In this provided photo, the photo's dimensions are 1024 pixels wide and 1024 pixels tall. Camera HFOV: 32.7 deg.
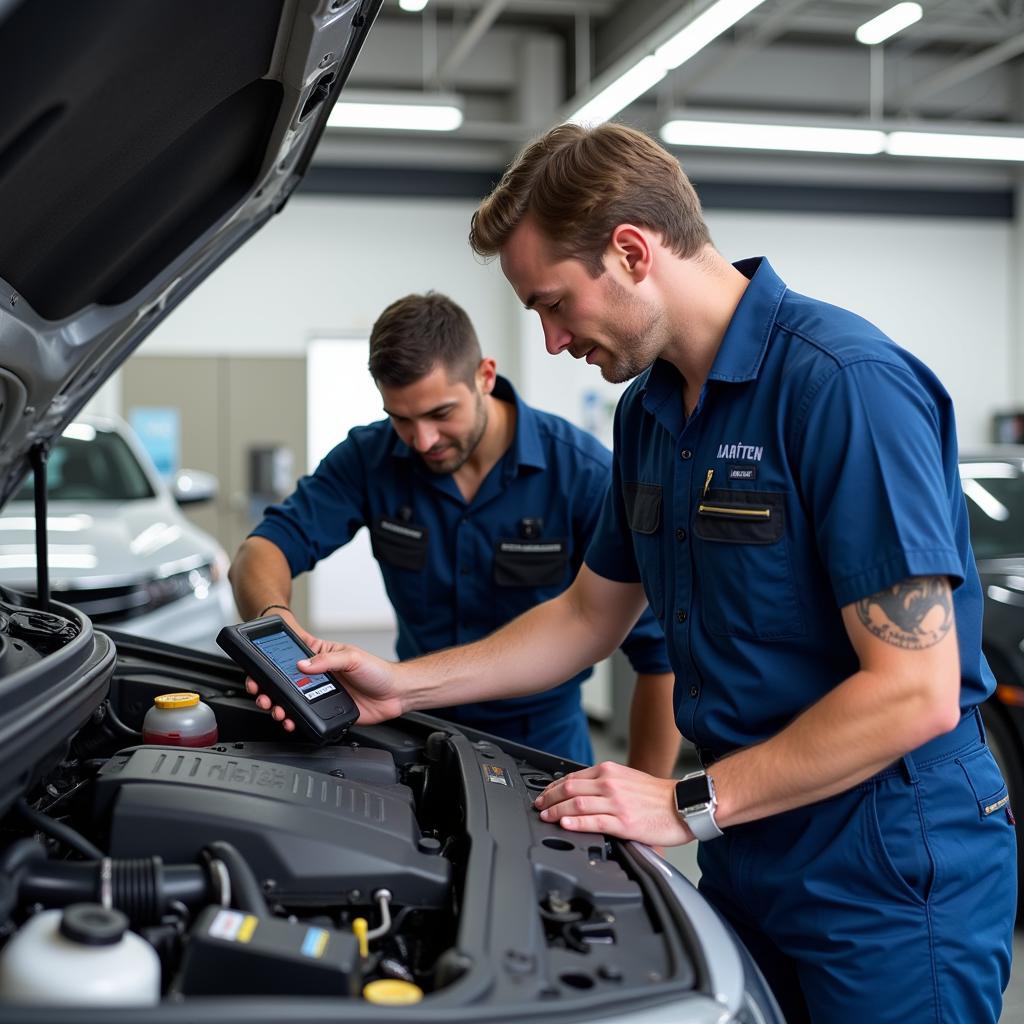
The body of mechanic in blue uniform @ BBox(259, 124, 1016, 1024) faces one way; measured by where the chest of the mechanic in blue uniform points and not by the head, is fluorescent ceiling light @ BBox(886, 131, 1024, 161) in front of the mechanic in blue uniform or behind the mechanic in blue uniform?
behind

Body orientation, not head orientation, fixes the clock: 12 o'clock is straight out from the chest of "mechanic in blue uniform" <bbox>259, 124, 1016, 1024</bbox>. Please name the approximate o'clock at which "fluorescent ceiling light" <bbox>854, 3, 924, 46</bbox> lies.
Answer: The fluorescent ceiling light is roughly at 5 o'clock from the mechanic in blue uniform.

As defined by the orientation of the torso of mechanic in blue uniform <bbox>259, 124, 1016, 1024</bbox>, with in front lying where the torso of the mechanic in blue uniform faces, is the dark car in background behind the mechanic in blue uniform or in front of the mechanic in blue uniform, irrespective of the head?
behind

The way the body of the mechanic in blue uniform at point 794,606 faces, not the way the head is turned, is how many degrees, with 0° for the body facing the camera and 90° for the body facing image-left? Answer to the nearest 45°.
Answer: approximately 45°

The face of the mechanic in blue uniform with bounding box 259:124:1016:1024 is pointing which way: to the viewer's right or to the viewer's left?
to the viewer's left

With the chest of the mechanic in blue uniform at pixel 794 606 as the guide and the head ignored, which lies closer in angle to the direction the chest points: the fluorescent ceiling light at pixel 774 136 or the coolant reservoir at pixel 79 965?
the coolant reservoir

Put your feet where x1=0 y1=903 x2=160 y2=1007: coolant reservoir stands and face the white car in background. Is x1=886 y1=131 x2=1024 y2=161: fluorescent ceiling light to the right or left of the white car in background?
right

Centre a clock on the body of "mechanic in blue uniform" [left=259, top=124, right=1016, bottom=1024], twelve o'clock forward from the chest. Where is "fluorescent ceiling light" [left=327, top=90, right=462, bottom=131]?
The fluorescent ceiling light is roughly at 4 o'clock from the mechanic in blue uniform.

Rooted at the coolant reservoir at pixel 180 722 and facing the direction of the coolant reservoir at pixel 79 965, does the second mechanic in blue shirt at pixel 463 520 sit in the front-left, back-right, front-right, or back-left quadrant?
back-left
